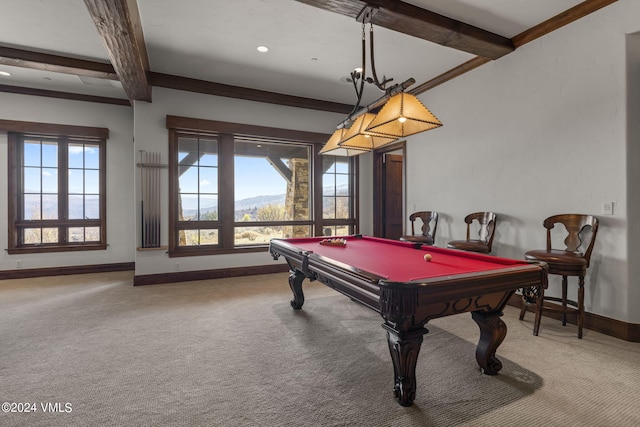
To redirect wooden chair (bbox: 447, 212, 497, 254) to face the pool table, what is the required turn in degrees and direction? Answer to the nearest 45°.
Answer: approximately 45° to its left

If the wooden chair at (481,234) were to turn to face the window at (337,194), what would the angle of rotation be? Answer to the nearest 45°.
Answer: approximately 90° to its right

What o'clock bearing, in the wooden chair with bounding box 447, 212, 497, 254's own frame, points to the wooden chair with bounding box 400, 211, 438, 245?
the wooden chair with bounding box 400, 211, 438, 245 is roughly at 3 o'clock from the wooden chair with bounding box 447, 212, 497, 254.

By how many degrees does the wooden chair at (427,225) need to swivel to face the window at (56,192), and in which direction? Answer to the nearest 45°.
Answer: approximately 45° to its right

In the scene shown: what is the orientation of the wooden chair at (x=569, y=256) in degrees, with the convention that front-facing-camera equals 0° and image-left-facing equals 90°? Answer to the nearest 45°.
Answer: approximately 45°

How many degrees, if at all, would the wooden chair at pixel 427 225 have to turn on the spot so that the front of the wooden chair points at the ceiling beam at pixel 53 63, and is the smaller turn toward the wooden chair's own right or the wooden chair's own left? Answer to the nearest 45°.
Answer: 0° — it already faces it

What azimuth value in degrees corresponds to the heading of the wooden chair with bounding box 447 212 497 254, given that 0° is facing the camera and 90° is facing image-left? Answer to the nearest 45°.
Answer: approximately 45°

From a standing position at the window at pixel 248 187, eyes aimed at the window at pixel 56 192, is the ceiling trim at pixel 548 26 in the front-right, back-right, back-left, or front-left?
back-left

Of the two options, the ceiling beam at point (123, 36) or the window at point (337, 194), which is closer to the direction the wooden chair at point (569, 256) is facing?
the ceiling beam

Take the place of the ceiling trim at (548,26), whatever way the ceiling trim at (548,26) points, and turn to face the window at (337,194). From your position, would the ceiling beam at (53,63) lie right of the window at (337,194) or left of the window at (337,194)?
left

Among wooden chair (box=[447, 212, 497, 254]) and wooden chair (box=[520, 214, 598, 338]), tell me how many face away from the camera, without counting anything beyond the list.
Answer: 0

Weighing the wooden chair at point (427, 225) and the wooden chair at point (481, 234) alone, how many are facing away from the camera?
0

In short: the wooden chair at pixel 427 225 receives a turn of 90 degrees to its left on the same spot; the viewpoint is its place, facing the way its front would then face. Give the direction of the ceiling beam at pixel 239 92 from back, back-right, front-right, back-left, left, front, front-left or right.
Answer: back-right

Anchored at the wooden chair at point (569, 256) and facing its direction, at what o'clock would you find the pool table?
The pool table is roughly at 11 o'clock from the wooden chair.

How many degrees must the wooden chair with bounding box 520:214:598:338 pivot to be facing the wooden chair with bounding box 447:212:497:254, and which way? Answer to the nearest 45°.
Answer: approximately 90° to its right
